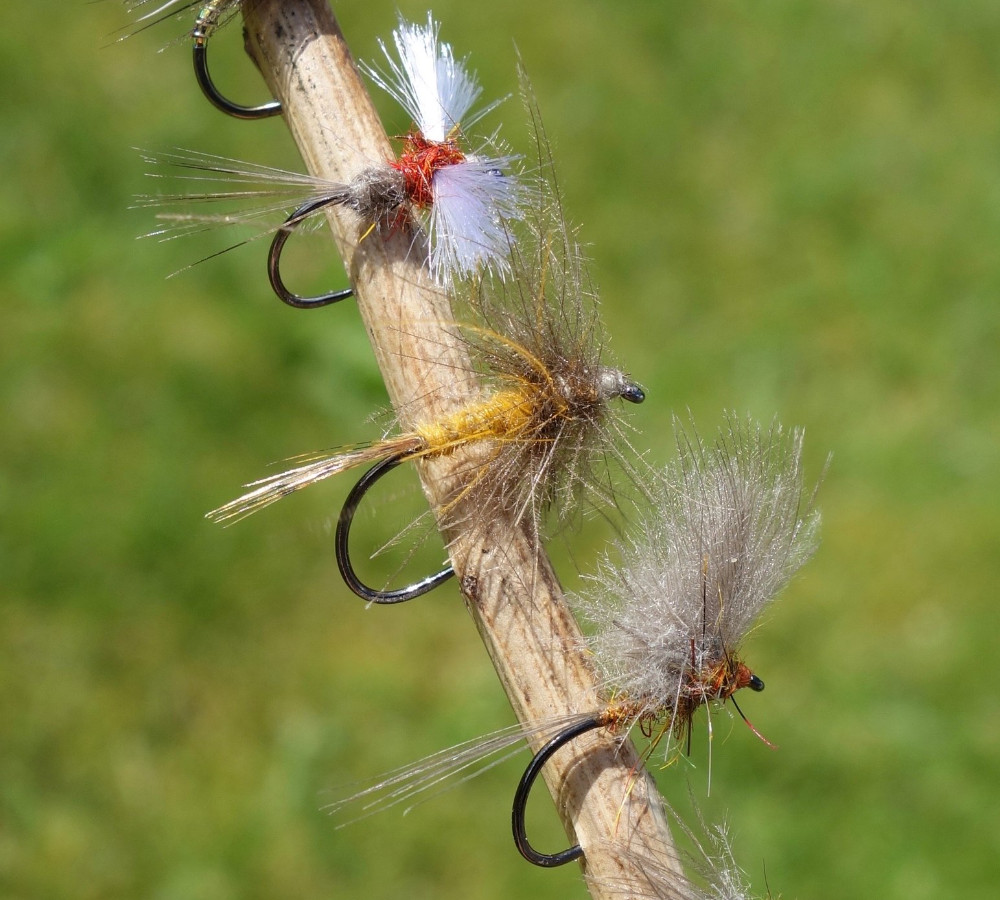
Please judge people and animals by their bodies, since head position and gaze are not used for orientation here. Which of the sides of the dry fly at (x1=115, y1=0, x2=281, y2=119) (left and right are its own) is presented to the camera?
right

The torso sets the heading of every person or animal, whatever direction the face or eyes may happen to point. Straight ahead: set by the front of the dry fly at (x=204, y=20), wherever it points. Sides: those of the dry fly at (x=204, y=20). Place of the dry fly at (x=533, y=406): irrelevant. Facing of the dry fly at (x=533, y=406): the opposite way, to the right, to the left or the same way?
the same way

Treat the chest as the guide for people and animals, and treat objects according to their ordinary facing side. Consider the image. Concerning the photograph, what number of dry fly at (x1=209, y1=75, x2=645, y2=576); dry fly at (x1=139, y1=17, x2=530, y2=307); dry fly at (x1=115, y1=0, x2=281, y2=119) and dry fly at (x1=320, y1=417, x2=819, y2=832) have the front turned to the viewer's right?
4

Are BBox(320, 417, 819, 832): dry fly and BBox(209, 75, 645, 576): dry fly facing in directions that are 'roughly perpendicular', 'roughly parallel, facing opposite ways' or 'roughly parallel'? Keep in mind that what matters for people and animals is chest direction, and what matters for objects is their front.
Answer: roughly parallel

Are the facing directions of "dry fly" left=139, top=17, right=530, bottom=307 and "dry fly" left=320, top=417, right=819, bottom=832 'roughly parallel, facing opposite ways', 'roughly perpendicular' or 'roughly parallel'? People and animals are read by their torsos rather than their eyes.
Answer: roughly parallel

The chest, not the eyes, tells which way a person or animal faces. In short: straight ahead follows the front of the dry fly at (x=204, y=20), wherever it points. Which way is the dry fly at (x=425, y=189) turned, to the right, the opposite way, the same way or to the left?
the same way

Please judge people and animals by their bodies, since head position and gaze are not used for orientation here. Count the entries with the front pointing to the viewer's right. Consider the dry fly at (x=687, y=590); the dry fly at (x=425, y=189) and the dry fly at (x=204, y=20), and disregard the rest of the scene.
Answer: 3

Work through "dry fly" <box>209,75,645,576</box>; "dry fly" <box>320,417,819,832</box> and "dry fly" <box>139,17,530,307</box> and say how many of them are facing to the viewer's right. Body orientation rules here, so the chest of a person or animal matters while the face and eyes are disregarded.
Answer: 3

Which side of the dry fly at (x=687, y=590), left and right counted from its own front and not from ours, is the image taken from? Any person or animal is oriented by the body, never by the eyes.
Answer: right

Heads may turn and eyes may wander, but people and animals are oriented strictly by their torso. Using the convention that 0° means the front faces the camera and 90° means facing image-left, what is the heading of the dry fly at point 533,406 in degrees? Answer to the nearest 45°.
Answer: approximately 270°

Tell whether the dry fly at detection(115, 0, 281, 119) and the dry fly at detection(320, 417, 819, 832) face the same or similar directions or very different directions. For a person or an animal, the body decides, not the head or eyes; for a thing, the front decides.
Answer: same or similar directions

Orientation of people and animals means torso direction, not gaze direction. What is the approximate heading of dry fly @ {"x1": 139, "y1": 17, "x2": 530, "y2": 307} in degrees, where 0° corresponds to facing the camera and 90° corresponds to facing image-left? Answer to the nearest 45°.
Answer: approximately 270°
